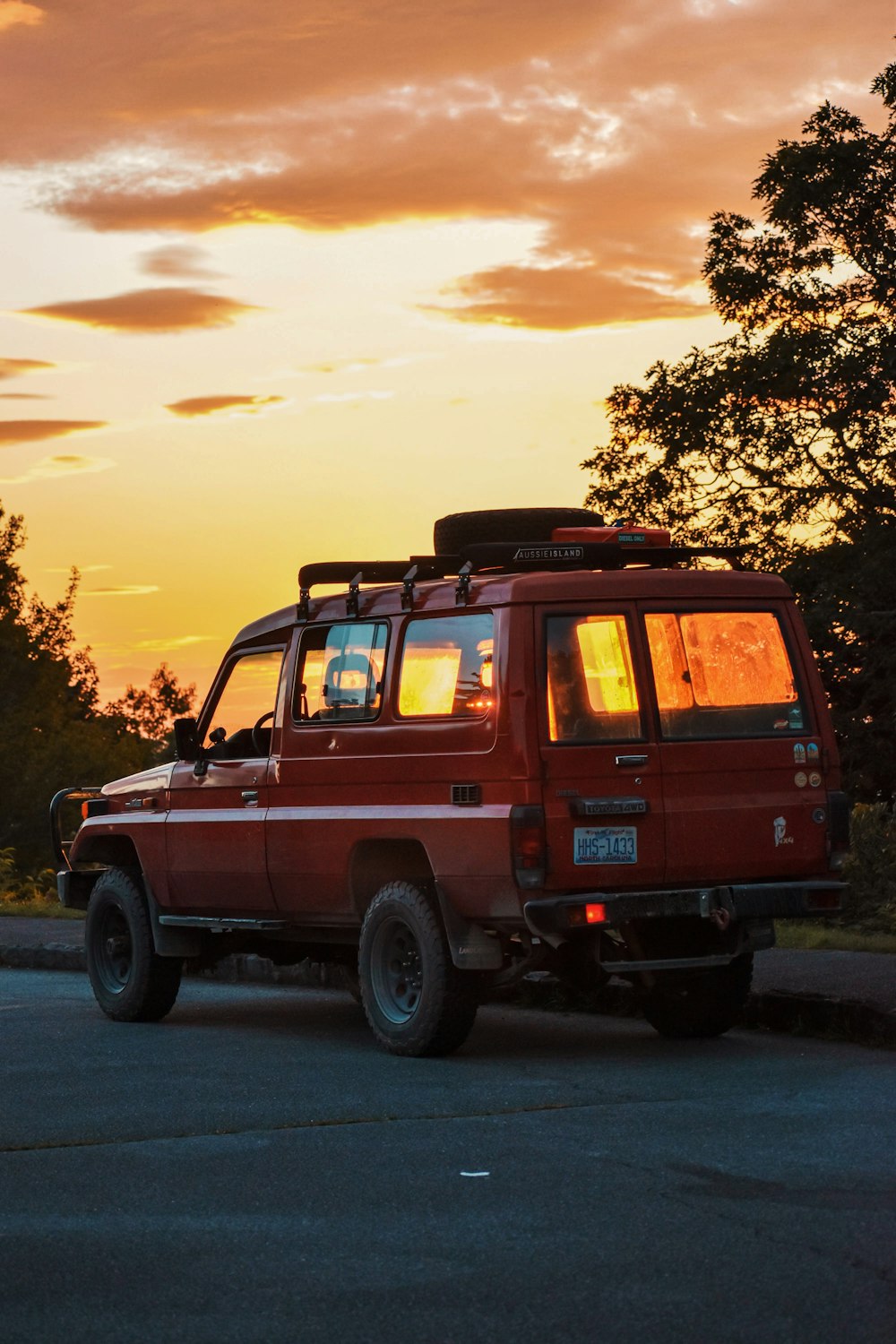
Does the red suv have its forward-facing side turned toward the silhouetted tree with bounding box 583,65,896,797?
no

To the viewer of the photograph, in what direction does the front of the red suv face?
facing away from the viewer and to the left of the viewer
